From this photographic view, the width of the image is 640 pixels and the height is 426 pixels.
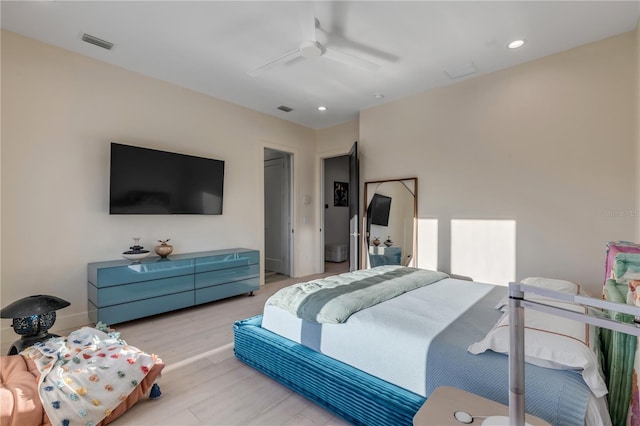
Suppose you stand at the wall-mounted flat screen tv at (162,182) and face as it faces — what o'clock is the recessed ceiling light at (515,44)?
The recessed ceiling light is roughly at 12 o'clock from the wall-mounted flat screen tv.

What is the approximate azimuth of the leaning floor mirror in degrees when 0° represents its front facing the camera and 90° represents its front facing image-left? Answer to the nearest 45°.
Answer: approximately 45°

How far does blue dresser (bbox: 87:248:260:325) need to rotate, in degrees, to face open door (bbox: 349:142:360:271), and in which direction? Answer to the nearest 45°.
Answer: approximately 45° to its left

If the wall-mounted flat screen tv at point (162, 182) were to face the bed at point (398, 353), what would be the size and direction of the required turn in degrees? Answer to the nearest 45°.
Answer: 0° — it already faces it

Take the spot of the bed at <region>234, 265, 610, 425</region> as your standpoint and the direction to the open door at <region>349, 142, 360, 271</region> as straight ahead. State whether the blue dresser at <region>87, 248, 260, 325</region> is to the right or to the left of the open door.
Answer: left

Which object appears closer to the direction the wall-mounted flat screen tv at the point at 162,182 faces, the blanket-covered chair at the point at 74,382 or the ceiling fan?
the ceiling fan

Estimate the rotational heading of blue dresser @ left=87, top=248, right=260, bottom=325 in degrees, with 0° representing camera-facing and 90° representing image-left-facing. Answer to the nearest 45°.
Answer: approximately 315°

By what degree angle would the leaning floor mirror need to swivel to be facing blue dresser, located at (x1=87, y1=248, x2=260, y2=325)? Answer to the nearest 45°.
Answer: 0° — it already faces it
